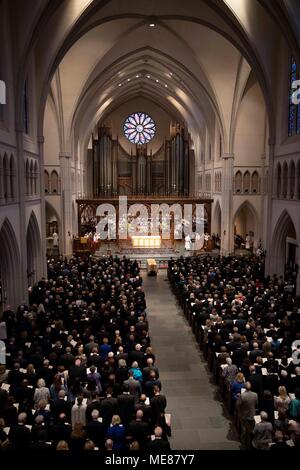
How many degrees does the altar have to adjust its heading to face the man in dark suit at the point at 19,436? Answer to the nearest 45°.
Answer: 0° — it already faces them

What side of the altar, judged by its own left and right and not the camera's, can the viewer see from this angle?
front

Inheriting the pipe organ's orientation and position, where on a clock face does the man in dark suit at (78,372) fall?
The man in dark suit is roughly at 12 o'clock from the pipe organ.

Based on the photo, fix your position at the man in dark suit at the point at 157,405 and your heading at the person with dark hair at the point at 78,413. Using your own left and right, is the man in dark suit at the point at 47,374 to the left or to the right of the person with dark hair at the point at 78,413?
right

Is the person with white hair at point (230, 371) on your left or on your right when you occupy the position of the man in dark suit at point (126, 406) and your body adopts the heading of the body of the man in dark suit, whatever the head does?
on your right

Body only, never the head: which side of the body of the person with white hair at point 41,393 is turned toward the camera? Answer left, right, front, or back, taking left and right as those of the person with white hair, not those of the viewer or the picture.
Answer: back

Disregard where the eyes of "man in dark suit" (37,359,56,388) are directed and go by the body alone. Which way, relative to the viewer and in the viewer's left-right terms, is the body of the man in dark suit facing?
facing away from the viewer

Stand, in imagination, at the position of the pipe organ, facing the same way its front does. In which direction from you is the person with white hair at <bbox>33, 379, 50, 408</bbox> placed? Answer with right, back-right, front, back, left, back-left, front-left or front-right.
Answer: front

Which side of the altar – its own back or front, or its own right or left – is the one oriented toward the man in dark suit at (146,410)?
front

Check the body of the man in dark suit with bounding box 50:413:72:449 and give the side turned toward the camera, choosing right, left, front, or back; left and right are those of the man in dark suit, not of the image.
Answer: back

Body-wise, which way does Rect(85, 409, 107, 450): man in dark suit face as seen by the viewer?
away from the camera

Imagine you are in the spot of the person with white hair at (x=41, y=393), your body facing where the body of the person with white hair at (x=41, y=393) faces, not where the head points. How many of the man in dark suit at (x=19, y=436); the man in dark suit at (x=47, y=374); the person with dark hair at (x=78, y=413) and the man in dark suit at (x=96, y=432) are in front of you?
1

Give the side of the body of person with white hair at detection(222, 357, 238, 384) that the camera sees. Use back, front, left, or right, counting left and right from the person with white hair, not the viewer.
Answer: back

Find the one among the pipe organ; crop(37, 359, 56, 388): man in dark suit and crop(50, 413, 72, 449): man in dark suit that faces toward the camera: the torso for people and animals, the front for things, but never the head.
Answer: the pipe organ

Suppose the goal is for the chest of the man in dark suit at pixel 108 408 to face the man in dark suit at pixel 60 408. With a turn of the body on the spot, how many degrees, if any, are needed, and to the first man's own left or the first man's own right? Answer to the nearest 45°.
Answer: approximately 90° to the first man's own left

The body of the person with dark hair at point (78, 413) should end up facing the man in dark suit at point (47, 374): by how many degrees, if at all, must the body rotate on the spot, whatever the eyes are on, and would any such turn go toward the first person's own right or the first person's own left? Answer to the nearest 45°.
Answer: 0° — they already face them
